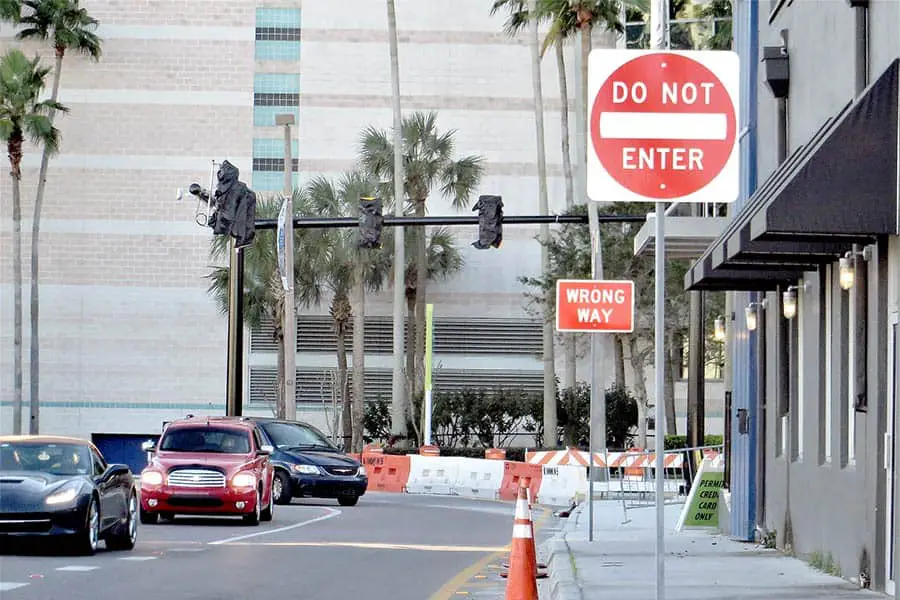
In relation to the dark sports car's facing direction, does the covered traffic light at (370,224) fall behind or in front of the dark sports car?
behind

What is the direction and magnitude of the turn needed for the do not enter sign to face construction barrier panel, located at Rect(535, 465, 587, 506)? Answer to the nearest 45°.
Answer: approximately 180°

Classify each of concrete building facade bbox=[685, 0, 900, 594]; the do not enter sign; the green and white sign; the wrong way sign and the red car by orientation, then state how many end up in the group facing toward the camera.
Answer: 4

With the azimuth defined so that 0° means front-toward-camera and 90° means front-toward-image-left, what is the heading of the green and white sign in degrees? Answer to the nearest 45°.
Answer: approximately 0°

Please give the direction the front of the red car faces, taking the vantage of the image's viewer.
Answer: facing the viewer

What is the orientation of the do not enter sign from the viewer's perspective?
toward the camera

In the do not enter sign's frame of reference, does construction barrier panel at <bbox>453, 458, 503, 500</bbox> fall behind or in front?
behind

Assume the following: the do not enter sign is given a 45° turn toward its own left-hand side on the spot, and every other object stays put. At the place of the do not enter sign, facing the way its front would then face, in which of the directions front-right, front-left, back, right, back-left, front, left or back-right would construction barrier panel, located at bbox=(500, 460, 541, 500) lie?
back-left

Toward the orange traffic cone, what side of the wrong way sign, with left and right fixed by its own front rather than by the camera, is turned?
front

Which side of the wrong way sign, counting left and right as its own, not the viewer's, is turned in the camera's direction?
front

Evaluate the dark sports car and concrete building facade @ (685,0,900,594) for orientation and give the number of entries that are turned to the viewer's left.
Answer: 1

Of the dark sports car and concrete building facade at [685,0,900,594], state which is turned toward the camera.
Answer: the dark sports car

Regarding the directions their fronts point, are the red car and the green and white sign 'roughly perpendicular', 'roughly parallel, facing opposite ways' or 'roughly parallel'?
roughly parallel

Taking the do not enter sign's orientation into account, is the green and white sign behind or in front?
behind

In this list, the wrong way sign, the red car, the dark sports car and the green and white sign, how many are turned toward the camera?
4

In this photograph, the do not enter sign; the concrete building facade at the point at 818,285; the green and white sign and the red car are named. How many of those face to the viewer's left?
1

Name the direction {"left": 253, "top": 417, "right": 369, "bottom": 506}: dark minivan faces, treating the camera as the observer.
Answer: facing the viewer and to the right of the viewer
